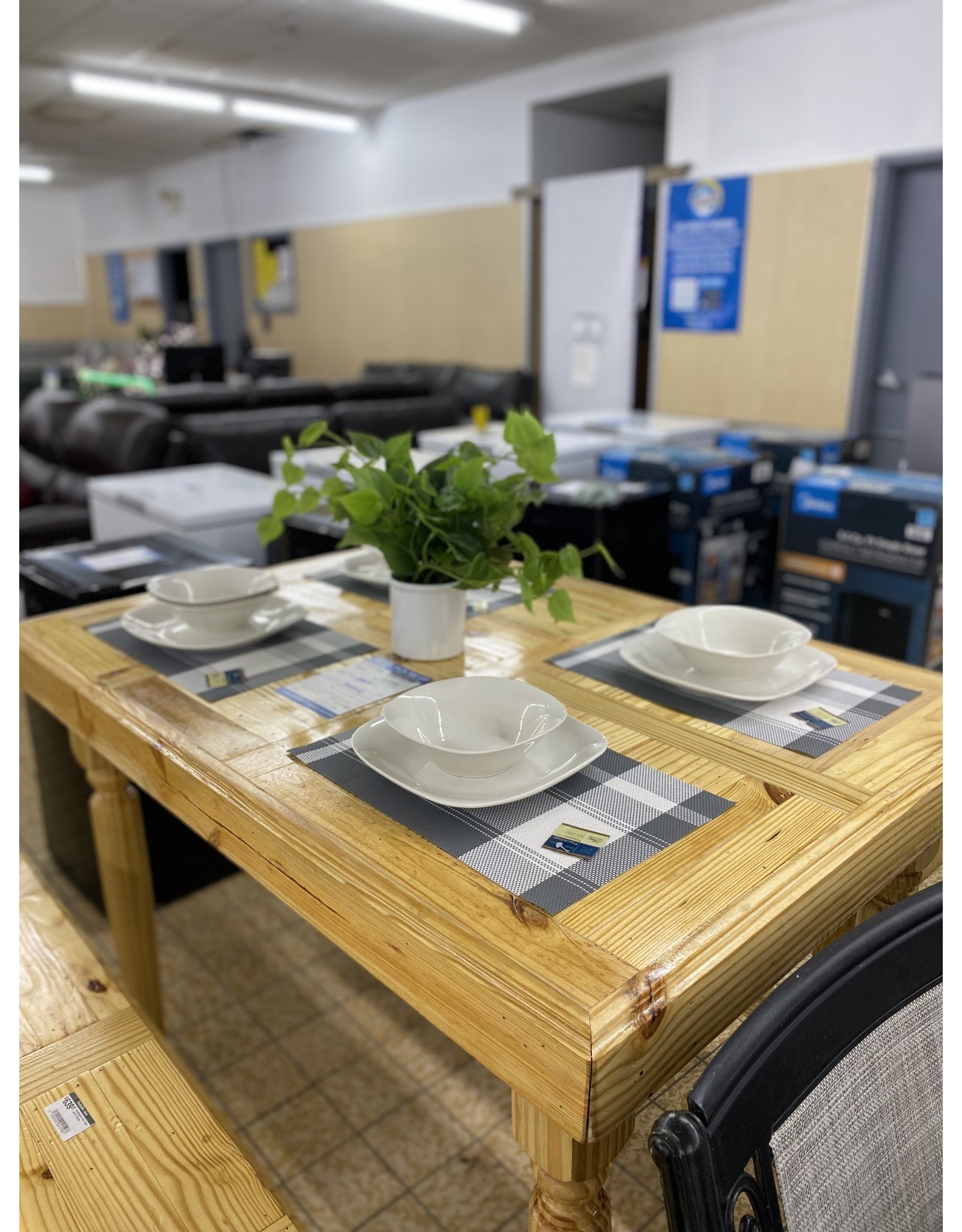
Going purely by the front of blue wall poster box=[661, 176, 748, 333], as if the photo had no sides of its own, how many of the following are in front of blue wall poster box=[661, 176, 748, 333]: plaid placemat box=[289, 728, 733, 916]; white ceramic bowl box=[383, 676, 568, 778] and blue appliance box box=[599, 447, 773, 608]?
3

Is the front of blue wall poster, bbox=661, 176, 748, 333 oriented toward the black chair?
yes

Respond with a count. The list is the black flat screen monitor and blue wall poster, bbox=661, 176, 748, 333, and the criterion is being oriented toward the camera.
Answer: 2

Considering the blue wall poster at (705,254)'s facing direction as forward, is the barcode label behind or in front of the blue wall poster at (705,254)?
in front

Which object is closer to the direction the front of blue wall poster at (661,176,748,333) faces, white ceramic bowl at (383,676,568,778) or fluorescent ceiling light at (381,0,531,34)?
the white ceramic bowl

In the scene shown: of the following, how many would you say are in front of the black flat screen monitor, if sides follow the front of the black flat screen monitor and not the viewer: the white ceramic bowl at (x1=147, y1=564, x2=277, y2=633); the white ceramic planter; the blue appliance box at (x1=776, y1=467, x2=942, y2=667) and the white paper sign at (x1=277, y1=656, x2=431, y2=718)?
4

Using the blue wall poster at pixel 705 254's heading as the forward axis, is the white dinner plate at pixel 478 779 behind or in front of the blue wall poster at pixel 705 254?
in front
